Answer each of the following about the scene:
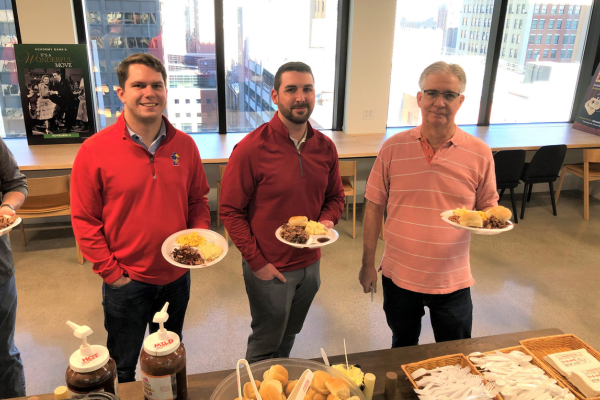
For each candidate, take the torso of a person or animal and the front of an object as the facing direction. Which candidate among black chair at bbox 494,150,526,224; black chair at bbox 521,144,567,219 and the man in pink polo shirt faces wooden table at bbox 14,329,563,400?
the man in pink polo shirt

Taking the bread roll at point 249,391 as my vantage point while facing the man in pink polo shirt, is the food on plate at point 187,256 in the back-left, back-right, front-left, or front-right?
front-left

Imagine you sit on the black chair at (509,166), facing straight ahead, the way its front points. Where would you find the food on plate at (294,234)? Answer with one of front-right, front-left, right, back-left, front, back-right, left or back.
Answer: back-left

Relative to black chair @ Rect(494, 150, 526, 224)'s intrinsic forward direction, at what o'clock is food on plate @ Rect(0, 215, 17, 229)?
The food on plate is roughly at 8 o'clock from the black chair.

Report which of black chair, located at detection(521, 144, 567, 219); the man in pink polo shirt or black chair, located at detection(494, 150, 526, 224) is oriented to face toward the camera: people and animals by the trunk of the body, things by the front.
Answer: the man in pink polo shirt

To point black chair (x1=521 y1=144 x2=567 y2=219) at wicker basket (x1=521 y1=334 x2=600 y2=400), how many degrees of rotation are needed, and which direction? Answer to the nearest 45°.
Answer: approximately 135° to its left

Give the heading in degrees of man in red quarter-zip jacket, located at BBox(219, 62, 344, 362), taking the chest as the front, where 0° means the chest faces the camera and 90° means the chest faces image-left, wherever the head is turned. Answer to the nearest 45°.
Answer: approximately 315°

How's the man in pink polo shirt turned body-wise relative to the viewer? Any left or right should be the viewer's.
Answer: facing the viewer

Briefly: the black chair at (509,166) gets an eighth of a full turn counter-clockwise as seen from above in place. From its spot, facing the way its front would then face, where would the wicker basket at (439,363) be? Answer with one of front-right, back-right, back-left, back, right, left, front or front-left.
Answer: left

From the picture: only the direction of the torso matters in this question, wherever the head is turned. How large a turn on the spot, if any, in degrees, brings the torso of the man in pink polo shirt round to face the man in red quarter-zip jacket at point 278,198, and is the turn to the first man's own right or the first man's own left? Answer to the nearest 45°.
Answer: approximately 90° to the first man's own right

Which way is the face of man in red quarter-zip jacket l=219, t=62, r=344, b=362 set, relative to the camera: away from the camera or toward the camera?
toward the camera

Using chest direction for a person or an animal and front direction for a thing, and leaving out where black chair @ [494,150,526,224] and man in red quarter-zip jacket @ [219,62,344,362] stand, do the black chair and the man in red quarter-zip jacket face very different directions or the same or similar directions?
very different directions

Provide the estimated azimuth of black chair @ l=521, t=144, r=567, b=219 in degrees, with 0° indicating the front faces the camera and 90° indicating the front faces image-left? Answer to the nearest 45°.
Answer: approximately 135°

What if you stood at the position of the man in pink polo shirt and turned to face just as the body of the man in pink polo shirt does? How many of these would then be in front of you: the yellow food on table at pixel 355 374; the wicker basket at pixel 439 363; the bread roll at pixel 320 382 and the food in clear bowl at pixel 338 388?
4
